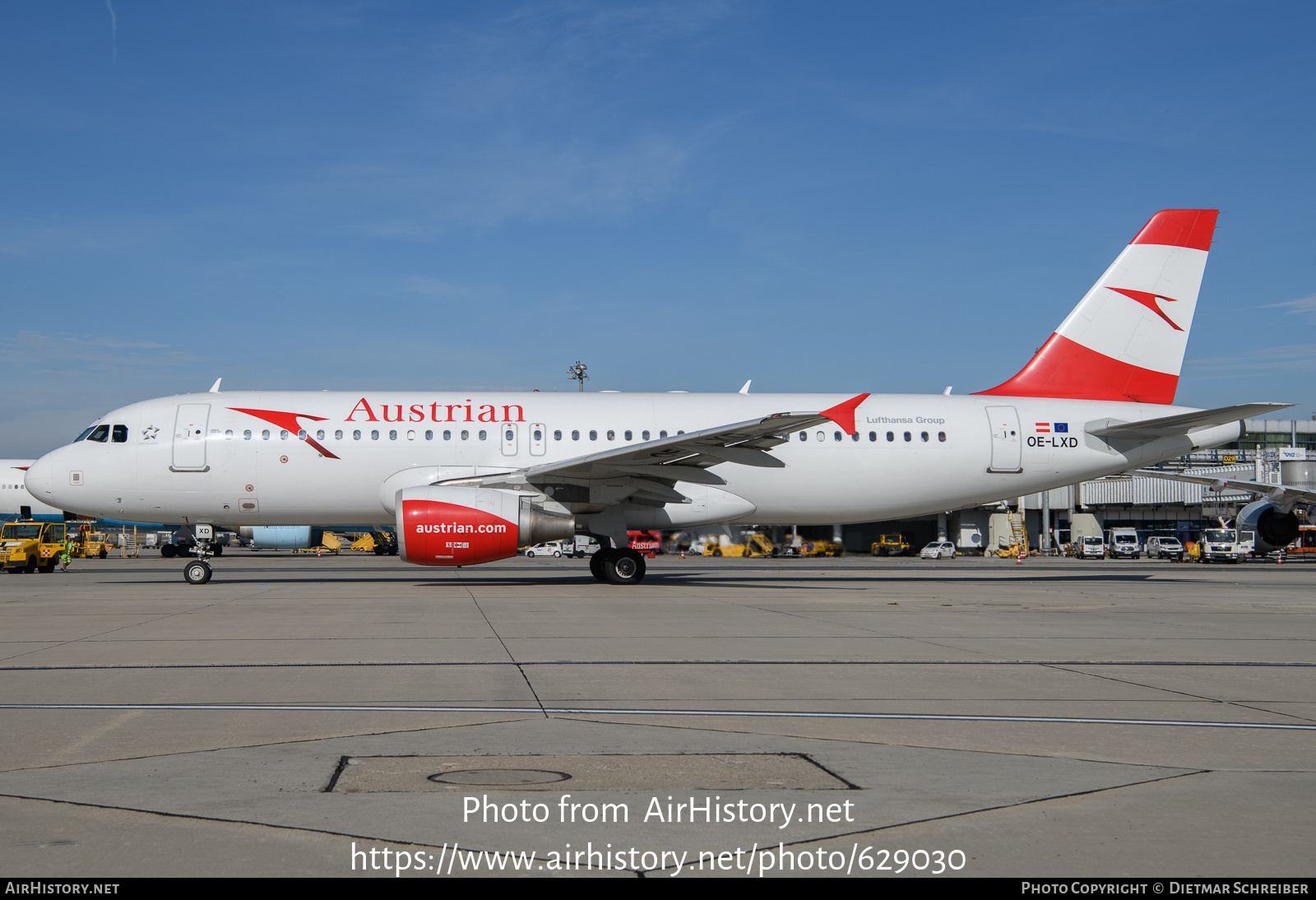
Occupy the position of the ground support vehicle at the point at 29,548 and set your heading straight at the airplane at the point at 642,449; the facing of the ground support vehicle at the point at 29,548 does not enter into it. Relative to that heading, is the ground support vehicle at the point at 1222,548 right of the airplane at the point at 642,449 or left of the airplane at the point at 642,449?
left

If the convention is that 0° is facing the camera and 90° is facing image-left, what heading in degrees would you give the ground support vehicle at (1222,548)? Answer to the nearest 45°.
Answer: approximately 0°

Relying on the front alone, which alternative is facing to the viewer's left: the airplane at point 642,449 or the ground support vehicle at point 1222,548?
the airplane

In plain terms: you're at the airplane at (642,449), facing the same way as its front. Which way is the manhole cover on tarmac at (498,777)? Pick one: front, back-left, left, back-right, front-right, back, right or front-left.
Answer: left

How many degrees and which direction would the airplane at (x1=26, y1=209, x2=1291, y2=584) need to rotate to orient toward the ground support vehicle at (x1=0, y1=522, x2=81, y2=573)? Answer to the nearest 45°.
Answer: approximately 45° to its right

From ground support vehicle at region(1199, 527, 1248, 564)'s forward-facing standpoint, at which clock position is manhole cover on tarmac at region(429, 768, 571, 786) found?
The manhole cover on tarmac is roughly at 12 o'clock from the ground support vehicle.

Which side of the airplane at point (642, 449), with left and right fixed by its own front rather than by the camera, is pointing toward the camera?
left

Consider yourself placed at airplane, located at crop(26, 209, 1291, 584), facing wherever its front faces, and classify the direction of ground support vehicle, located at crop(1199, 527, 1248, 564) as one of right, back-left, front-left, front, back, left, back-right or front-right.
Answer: back-right

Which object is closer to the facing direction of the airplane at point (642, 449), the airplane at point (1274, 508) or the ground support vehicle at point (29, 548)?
the ground support vehicle
